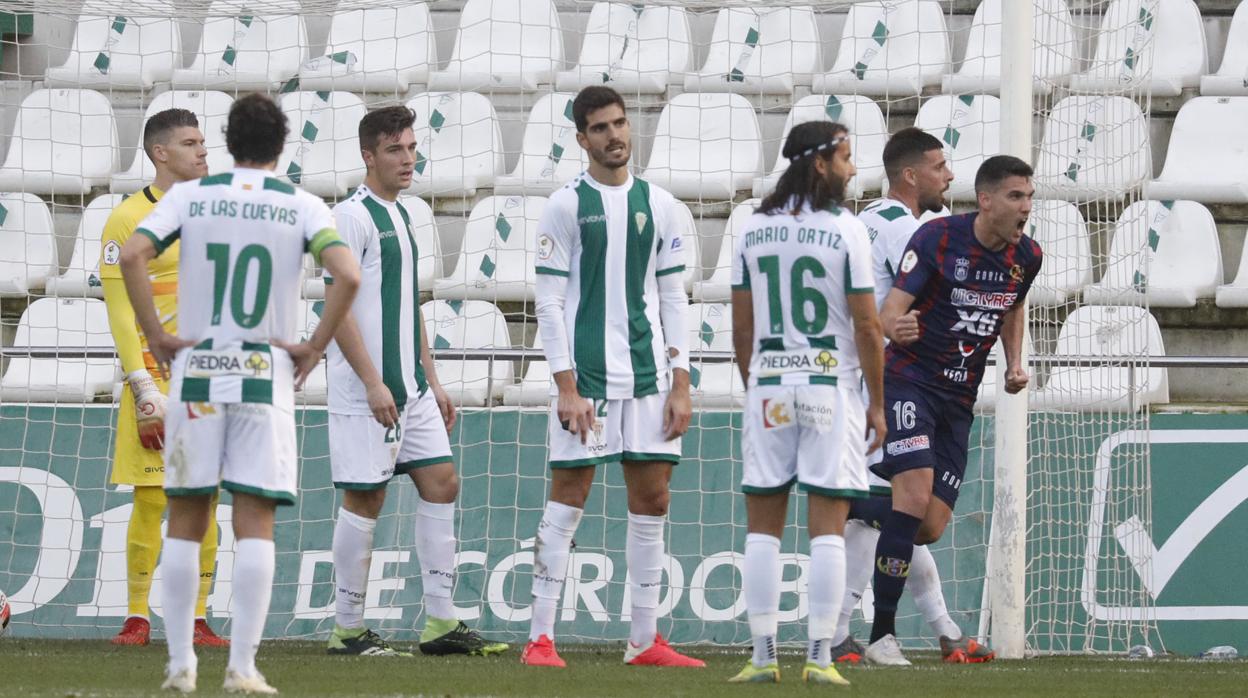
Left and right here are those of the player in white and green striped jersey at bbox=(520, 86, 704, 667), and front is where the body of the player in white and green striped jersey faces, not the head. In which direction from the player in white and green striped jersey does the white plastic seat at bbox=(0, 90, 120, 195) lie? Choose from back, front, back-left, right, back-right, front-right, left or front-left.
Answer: back-right

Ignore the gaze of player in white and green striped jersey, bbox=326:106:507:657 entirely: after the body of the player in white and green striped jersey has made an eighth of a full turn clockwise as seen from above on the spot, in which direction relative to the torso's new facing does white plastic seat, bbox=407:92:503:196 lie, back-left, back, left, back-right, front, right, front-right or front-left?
back

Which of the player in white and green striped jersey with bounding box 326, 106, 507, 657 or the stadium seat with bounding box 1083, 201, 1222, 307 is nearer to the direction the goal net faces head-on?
the player in white and green striped jersey

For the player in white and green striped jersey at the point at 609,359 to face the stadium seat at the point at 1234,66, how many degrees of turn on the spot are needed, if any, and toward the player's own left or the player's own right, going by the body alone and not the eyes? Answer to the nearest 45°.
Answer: approximately 135° to the player's own left

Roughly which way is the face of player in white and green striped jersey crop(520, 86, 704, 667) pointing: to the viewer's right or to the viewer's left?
to the viewer's right

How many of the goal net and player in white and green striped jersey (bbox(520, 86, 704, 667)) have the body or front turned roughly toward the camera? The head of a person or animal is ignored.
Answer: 2

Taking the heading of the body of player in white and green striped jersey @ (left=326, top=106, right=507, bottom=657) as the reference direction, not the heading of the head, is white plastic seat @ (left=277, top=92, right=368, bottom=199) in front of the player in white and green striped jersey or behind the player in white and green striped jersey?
behind

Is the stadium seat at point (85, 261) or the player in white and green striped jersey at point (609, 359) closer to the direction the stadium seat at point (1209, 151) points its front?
the player in white and green striped jersey

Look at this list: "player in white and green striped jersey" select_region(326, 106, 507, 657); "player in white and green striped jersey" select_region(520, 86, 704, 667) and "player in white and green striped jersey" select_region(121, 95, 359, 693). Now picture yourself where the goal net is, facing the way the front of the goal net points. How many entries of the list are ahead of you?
3

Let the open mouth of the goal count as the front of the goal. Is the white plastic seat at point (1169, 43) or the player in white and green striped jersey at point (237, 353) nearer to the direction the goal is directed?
the player in white and green striped jersey
